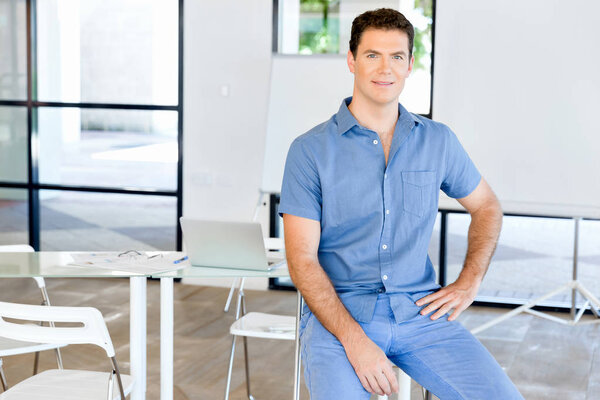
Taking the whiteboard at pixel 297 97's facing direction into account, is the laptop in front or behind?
in front

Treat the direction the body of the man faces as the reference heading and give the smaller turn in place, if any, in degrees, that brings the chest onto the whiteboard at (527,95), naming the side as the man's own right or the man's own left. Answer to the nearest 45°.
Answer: approximately 180°

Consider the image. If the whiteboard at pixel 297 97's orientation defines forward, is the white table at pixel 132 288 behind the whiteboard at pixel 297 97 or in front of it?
in front

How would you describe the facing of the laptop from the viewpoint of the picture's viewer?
facing away from the viewer and to the right of the viewer

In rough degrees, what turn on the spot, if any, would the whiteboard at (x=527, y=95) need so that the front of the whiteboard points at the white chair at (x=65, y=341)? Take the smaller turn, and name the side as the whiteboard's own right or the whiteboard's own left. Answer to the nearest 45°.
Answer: approximately 45° to the whiteboard's own right

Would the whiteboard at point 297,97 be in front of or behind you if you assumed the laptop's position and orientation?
in front

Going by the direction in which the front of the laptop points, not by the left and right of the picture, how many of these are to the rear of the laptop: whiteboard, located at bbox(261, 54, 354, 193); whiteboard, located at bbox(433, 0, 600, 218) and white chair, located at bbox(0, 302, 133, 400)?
1

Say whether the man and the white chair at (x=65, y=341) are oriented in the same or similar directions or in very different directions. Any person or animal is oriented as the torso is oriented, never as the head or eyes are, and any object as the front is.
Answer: very different directions

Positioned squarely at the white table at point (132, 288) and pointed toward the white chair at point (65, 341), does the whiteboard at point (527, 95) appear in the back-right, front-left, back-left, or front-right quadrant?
back-left

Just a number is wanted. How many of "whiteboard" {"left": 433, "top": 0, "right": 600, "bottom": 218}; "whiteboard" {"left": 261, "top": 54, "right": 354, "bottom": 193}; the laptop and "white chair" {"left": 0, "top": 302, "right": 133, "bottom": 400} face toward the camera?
2
